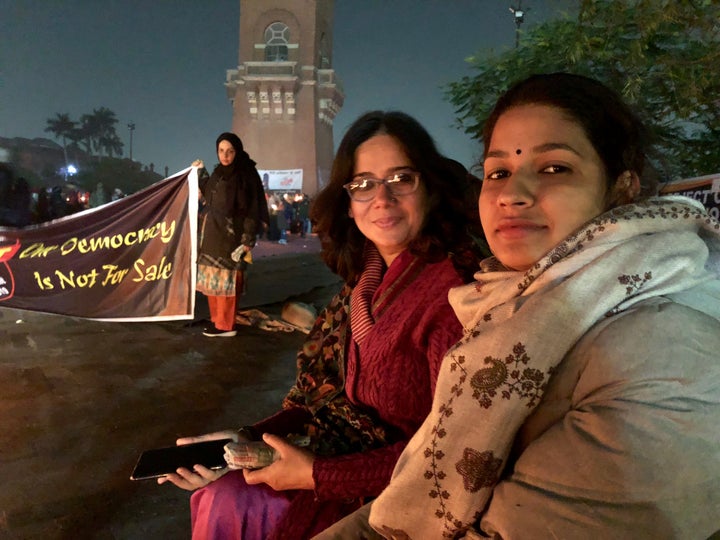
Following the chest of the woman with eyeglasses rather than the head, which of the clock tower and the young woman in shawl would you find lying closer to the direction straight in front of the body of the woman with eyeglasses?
the young woman in shawl

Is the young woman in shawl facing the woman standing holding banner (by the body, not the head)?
no

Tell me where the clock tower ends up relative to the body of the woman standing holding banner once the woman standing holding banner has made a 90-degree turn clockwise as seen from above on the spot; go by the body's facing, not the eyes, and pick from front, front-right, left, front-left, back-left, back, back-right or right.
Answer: front-right

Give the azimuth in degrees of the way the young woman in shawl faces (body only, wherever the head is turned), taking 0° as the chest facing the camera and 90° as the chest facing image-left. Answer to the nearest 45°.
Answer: approximately 45°

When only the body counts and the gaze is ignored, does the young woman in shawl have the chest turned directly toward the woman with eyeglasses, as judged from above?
no

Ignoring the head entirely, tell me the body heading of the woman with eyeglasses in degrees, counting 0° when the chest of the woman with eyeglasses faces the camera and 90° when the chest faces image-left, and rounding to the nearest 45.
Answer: approximately 45°

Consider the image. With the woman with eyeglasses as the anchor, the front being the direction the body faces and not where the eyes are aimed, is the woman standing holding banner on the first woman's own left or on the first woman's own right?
on the first woman's own right

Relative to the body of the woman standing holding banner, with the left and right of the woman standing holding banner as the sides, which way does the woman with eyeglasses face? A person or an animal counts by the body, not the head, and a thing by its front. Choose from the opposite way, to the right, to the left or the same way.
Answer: the same way

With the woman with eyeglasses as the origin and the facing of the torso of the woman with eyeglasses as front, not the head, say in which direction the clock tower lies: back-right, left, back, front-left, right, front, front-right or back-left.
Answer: back-right

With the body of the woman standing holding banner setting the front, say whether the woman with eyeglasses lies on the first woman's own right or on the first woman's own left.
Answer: on the first woman's own left

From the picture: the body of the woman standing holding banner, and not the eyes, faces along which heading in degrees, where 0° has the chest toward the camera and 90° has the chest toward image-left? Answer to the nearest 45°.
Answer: approximately 45°

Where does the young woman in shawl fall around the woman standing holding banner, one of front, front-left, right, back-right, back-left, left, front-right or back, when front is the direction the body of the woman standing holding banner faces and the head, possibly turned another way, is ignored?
front-left

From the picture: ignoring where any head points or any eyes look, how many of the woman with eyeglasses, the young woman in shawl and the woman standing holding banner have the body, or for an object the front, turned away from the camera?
0

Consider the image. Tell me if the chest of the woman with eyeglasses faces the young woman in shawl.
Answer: no

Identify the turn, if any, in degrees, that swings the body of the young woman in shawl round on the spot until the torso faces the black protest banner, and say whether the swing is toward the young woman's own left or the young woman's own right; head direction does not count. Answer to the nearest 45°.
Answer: approximately 90° to the young woman's own right

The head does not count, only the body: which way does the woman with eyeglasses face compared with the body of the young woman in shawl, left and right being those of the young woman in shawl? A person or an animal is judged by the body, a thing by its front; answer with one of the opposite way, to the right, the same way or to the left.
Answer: the same way
